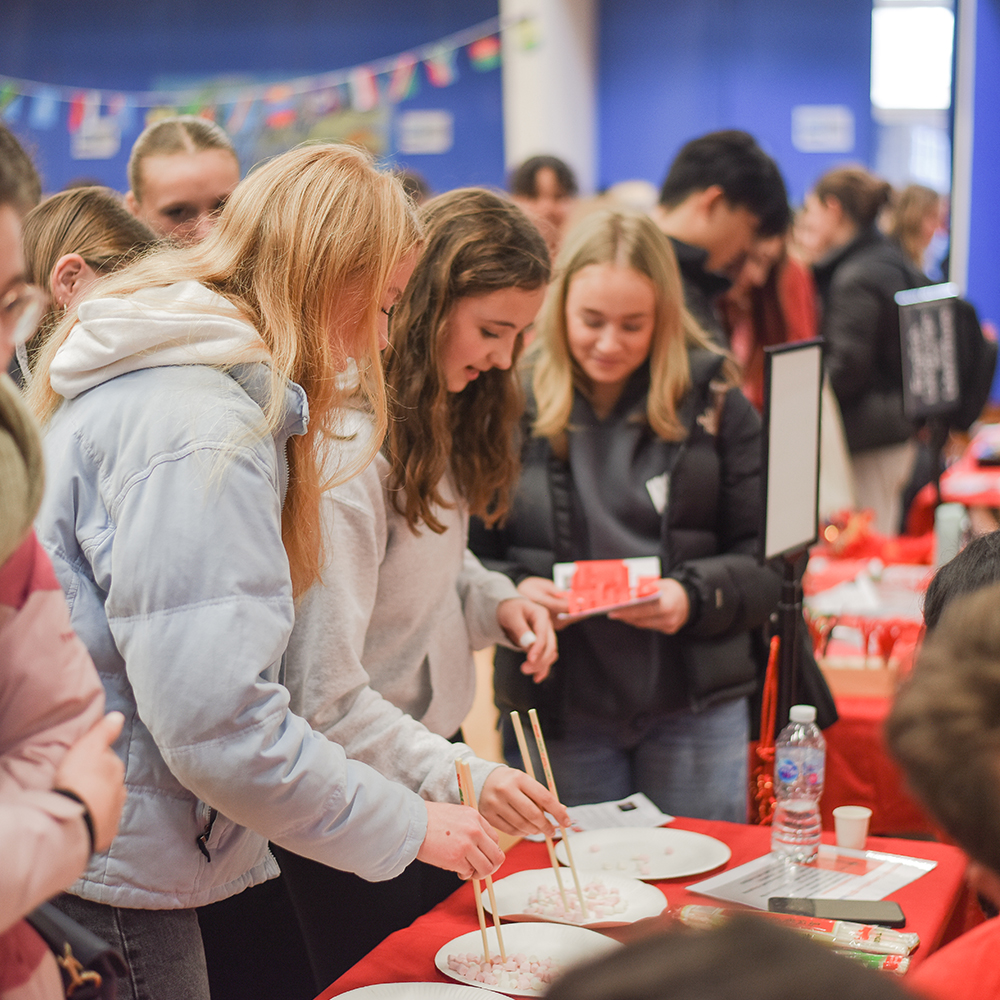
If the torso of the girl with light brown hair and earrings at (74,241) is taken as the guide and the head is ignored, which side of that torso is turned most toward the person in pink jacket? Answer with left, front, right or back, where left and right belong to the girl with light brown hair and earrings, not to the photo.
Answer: right

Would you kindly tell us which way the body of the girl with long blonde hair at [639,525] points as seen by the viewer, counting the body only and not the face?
toward the camera

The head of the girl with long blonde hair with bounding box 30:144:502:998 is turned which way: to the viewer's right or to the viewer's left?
to the viewer's right

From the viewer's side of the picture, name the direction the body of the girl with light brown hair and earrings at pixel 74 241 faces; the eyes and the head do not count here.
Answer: to the viewer's right

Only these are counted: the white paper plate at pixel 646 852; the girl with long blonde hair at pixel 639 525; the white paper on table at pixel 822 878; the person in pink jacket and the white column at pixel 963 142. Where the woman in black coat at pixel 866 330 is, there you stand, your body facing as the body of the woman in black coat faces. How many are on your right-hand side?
1

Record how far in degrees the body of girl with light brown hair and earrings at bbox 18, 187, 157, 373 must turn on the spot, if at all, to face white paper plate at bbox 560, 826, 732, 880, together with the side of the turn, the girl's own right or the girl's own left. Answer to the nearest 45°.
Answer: approximately 45° to the girl's own right

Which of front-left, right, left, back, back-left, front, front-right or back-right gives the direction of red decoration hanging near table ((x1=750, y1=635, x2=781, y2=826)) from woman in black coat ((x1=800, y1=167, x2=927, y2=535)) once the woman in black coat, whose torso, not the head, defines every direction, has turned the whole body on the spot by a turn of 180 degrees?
right

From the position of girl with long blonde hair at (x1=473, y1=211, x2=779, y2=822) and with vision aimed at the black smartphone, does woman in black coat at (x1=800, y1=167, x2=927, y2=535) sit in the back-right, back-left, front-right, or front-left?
back-left

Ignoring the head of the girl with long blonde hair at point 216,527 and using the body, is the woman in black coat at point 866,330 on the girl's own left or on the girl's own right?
on the girl's own left

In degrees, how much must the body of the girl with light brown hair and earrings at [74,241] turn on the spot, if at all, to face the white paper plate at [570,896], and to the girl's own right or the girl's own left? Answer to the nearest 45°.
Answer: approximately 45° to the girl's own right

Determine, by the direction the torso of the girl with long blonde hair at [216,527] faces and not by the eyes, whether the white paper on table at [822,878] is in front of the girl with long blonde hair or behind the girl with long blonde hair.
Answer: in front
